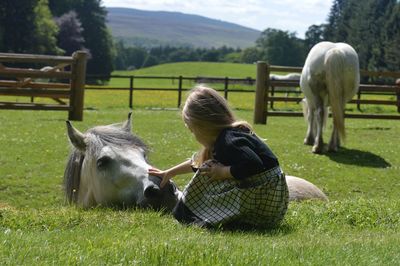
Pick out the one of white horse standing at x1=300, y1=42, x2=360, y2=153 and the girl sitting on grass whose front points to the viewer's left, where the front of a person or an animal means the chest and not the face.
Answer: the girl sitting on grass

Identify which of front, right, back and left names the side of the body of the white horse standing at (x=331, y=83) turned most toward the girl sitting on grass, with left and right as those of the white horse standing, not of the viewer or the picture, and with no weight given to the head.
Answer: back

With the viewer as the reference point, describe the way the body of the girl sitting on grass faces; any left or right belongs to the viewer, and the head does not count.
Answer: facing to the left of the viewer

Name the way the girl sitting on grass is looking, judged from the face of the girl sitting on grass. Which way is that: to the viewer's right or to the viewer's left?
to the viewer's left

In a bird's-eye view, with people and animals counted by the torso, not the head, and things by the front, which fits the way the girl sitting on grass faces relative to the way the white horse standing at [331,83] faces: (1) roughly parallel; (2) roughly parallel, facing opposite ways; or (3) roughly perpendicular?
roughly perpendicular

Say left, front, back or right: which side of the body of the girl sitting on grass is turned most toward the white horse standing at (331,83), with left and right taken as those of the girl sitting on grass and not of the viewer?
right

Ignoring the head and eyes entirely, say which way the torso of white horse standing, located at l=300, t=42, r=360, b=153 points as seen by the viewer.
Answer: away from the camera

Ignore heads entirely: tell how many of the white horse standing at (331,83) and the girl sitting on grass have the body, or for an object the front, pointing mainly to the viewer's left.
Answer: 1
